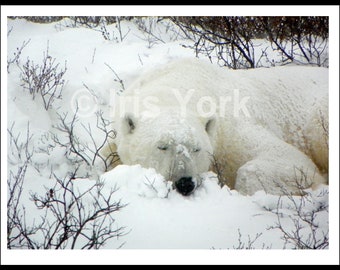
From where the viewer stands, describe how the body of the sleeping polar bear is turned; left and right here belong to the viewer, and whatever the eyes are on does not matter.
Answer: facing the viewer and to the left of the viewer

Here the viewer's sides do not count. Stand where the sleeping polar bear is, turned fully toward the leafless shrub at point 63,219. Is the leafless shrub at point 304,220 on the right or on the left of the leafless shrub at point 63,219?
left

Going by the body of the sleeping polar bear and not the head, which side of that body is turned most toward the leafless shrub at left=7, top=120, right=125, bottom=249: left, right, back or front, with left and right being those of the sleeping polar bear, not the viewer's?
front

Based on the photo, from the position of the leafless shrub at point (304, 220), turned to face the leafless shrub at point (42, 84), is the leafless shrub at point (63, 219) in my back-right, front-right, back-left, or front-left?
front-left

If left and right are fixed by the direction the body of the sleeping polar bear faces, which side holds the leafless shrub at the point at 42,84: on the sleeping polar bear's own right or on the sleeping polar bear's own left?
on the sleeping polar bear's own right

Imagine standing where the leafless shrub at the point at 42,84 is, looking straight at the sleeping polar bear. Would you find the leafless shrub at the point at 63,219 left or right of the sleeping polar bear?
right

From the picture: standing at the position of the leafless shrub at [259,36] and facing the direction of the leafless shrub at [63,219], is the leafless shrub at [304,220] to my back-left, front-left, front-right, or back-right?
front-left
